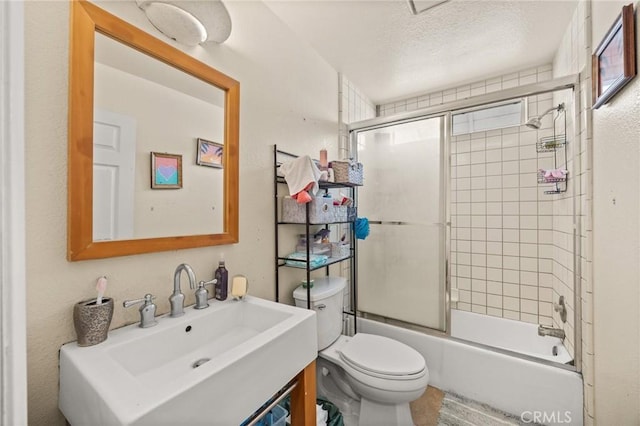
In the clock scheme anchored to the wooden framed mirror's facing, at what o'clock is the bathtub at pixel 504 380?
The bathtub is roughly at 11 o'clock from the wooden framed mirror.

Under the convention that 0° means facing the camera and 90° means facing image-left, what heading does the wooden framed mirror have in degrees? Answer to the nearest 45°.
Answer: approximately 315°

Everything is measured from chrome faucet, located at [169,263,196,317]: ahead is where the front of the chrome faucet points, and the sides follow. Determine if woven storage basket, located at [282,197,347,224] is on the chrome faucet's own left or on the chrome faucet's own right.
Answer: on the chrome faucet's own left

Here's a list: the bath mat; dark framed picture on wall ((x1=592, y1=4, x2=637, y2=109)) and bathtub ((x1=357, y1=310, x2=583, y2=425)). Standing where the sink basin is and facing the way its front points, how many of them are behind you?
0

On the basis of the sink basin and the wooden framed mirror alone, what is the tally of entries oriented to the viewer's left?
0

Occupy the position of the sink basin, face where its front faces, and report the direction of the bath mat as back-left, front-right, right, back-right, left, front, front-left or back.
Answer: front-left

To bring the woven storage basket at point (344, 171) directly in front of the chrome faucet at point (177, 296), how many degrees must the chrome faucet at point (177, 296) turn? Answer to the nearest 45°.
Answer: approximately 45° to its left

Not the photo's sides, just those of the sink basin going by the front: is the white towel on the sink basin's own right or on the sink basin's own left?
on the sink basin's own left

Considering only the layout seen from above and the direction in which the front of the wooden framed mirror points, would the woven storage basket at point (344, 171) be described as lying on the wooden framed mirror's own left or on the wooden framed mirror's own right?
on the wooden framed mirror's own left

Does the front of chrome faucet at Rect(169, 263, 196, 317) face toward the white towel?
no

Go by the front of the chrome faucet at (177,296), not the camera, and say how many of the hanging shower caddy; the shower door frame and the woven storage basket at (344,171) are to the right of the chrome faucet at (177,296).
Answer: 0

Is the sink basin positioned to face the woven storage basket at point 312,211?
no

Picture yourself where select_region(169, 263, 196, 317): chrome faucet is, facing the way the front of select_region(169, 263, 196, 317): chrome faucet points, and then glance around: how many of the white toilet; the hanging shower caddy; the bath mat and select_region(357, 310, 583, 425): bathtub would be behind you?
0

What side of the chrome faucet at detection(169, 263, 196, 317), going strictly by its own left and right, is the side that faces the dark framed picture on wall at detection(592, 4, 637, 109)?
front

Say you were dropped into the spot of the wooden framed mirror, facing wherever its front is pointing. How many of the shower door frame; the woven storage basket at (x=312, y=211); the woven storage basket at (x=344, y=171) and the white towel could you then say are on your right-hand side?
0

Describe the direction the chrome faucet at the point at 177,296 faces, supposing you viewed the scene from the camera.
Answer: facing the viewer and to the right of the viewer

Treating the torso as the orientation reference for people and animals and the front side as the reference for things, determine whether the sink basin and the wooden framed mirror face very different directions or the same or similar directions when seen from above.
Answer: same or similar directions
